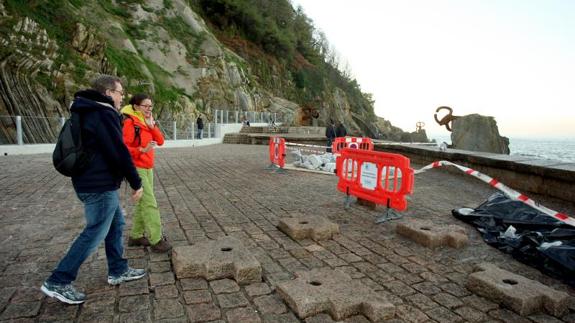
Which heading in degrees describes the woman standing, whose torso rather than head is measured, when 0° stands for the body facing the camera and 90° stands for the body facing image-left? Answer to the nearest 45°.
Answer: approximately 315°

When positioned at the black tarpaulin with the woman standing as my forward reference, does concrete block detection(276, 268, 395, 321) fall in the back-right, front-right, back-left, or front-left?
front-left

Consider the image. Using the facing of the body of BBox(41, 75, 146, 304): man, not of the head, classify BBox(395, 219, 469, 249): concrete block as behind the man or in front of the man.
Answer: in front

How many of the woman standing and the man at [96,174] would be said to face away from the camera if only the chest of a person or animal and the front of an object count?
0

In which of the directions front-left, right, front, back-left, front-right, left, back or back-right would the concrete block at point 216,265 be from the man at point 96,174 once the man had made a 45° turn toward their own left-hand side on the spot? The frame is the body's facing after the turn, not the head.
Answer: front-right

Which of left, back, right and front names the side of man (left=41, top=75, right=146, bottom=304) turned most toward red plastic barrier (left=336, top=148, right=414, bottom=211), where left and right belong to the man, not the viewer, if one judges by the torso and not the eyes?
front

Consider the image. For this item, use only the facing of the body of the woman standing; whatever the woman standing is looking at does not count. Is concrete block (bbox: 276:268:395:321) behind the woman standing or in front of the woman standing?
in front

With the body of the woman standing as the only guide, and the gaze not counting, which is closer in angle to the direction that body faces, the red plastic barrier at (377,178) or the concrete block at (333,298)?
the concrete block

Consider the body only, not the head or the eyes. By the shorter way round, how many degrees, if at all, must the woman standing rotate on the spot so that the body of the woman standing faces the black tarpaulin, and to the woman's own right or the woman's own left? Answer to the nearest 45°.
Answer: approximately 45° to the woman's own left

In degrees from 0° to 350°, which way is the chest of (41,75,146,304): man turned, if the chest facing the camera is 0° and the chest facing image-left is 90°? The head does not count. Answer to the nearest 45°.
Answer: approximately 270°

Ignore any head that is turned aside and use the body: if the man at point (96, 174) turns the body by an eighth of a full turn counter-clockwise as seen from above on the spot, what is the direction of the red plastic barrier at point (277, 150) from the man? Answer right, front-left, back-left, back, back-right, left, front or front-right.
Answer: front

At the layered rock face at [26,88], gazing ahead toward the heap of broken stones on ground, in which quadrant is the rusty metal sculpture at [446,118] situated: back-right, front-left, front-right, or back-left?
front-left
